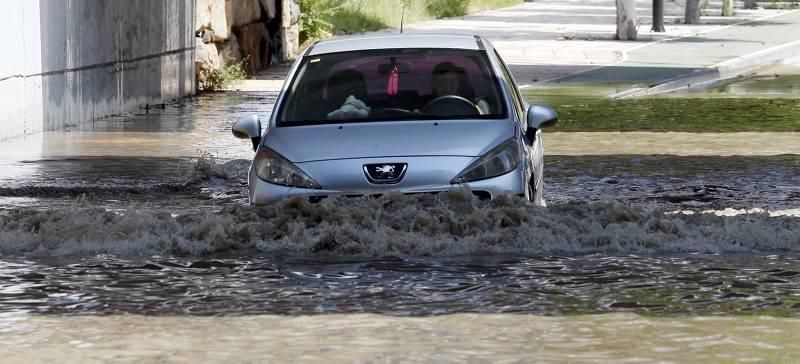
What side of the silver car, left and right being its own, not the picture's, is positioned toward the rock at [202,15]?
back

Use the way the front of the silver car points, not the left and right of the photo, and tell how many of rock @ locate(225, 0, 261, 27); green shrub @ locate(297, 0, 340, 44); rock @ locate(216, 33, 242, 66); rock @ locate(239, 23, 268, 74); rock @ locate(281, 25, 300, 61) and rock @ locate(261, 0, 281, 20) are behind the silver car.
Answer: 6

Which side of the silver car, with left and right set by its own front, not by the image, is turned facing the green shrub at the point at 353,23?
back

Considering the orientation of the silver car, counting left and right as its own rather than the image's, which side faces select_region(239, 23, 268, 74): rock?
back

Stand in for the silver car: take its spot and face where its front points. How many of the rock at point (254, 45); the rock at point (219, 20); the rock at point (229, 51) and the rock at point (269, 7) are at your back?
4

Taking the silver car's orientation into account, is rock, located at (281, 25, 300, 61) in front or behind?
behind

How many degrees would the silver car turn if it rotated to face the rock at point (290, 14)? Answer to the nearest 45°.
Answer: approximately 180°

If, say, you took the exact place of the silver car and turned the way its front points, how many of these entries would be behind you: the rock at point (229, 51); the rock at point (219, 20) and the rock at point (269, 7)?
3

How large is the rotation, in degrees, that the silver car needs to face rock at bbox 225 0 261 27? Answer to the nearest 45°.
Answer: approximately 180°

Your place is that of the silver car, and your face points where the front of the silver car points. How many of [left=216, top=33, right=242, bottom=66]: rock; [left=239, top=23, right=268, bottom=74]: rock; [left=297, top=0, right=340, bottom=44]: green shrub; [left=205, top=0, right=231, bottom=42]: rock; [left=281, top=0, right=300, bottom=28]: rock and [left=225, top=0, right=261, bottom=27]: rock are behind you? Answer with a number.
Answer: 6

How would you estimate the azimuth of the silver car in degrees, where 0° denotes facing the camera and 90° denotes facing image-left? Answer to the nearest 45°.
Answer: approximately 0°

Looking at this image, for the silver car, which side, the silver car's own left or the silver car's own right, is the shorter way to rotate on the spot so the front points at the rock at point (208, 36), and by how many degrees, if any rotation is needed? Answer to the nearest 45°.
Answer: approximately 180°

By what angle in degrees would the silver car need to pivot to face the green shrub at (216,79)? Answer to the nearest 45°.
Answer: approximately 180°

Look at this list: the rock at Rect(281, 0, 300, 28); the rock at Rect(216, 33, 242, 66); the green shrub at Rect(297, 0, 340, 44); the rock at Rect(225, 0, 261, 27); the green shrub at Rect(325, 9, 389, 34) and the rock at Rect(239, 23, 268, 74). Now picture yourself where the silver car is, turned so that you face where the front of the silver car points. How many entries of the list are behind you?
6

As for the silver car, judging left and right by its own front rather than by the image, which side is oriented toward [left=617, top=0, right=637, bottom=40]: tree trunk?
back
